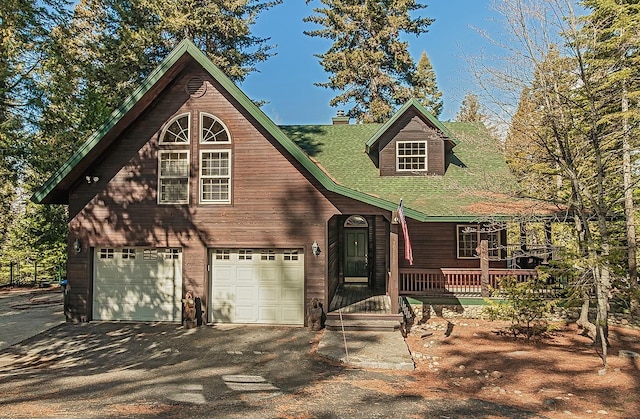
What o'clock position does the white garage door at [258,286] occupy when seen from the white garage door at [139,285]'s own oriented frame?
the white garage door at [258,286] is roughly at 10 o'clock from the white garage door at [139,285].

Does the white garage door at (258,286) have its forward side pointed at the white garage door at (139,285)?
no

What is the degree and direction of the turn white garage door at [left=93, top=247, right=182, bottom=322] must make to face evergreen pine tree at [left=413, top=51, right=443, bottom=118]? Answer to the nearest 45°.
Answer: approximately 135° to its left

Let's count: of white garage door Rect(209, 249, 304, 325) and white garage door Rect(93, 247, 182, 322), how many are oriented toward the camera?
2

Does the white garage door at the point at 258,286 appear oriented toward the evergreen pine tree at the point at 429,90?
no

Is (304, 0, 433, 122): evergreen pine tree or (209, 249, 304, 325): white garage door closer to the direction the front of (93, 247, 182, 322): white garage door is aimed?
the white garage door

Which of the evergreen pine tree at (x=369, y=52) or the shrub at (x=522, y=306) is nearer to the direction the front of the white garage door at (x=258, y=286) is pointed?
the shrub

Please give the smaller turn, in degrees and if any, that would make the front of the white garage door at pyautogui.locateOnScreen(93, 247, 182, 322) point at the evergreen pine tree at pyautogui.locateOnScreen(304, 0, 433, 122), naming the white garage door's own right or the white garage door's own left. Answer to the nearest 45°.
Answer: approximately 135° to the white garage door's own left

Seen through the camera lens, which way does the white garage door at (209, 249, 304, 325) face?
facing the viewer

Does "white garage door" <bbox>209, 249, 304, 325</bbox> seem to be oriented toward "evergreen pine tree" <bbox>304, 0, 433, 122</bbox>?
no

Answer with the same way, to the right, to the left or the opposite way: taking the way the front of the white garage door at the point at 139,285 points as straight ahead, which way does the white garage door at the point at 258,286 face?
the same way

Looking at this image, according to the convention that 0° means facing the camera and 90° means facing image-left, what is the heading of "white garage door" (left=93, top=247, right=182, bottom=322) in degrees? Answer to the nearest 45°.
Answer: approximately 0°

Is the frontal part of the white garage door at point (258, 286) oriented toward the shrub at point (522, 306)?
no

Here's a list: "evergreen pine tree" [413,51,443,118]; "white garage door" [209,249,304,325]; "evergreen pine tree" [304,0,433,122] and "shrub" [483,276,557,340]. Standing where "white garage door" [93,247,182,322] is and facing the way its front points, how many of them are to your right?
0

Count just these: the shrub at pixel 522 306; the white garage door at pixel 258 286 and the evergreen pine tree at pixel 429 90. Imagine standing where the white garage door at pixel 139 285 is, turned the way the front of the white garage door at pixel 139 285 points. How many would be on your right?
0

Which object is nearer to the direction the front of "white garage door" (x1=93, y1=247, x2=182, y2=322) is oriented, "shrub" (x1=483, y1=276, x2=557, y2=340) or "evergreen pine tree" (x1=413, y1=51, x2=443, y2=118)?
the shrub
